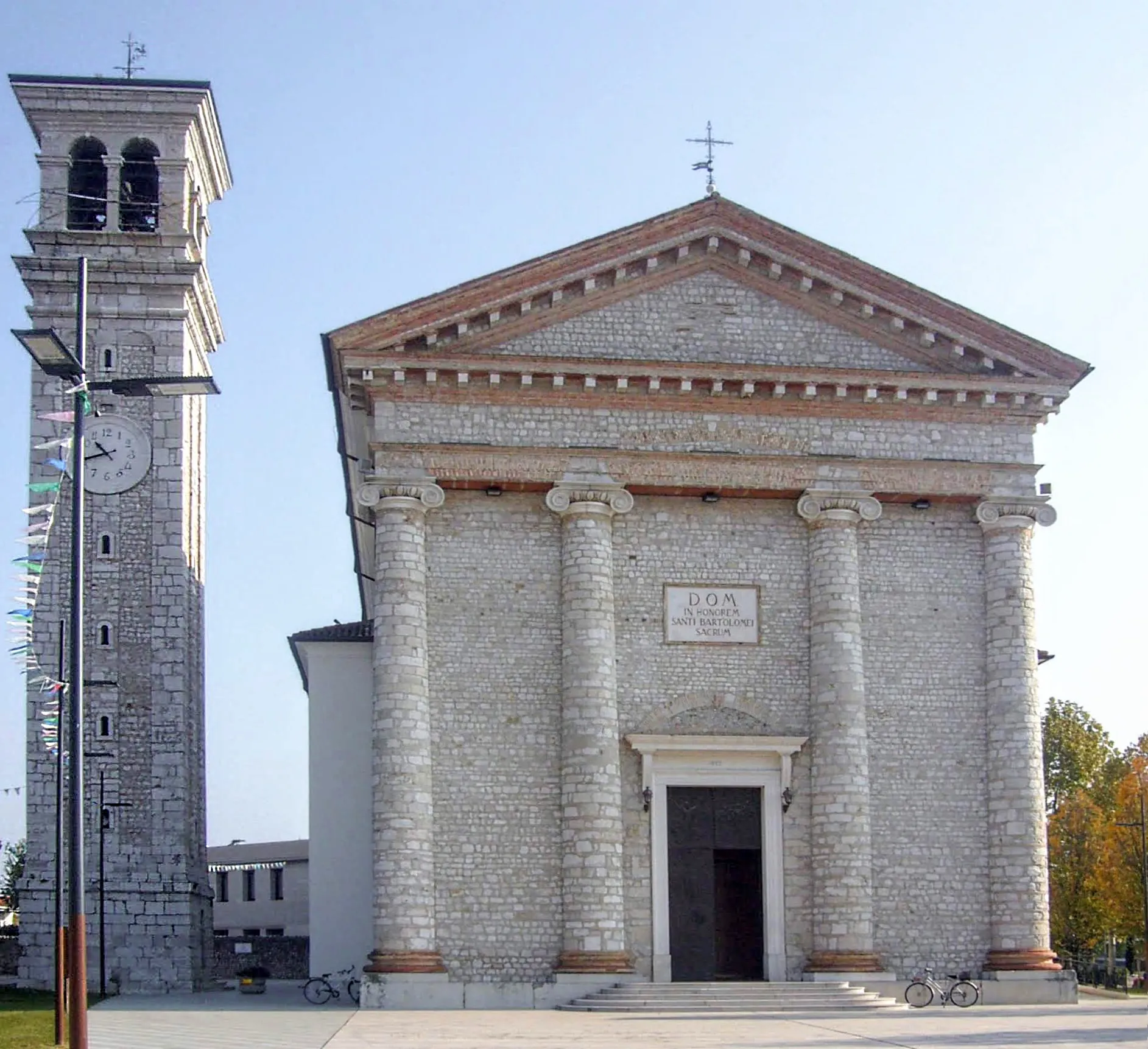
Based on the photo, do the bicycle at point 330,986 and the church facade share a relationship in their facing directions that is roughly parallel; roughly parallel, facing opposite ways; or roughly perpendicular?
roughly perpendicular

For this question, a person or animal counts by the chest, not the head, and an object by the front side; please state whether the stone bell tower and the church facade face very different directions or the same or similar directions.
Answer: same or similar directions

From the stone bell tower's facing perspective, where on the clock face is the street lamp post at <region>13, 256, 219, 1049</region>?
The street lamp post is roughly at 12 o'clock from the stone bell tower.

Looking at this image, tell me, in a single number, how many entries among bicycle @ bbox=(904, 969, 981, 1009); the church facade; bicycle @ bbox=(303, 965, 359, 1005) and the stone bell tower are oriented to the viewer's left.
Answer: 1

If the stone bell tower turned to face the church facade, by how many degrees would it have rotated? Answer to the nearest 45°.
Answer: approximately 45° to its left

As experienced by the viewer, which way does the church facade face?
facing the viewer

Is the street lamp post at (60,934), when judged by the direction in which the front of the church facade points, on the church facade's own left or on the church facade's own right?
on the church facade's own right

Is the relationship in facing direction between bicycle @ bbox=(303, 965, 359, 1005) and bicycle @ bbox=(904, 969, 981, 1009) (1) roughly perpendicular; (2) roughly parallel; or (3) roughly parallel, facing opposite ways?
roughly parallel, facing opposite ways
